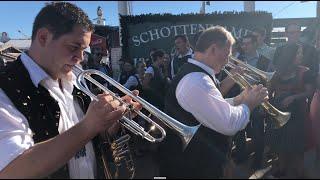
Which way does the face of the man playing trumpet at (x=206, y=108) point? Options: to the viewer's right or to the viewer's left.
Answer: to the viewer's right

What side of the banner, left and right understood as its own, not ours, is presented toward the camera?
front

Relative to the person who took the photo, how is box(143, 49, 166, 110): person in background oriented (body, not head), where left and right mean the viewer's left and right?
facing the viewer and to the right of the viewer

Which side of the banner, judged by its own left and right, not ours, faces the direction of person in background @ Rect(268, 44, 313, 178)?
front

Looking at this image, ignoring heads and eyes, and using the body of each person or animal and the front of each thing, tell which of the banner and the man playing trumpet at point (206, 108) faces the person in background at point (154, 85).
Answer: the banner

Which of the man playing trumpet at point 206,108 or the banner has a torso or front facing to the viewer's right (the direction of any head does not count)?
the man playing trumpet

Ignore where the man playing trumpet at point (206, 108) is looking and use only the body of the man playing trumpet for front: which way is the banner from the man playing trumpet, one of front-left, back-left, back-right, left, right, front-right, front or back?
left

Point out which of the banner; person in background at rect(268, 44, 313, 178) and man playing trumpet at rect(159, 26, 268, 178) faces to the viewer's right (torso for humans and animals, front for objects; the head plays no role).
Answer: the man playing trumpet

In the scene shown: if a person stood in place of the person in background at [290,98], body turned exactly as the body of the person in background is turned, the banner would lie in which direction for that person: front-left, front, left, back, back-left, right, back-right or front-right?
right

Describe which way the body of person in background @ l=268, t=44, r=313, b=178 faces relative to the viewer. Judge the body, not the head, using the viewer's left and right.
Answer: facing the viewer and to the left of the viewer

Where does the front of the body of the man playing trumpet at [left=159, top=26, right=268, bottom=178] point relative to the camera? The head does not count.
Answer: to the viewer's right

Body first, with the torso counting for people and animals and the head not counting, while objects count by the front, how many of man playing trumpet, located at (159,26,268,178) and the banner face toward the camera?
1

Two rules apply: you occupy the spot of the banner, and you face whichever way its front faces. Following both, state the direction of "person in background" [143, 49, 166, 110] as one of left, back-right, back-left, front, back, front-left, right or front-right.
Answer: front

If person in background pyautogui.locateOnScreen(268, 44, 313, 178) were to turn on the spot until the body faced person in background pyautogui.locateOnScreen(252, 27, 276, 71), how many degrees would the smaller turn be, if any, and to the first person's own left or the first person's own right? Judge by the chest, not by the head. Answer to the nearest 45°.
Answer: approximately 135° to the first person's own right

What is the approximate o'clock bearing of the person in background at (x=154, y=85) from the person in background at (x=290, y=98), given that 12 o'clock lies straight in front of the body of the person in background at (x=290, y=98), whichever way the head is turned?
the person in background at (x=154, y=85) is roughly at 2 o'clock from the person in background at (x=290, y=98).
